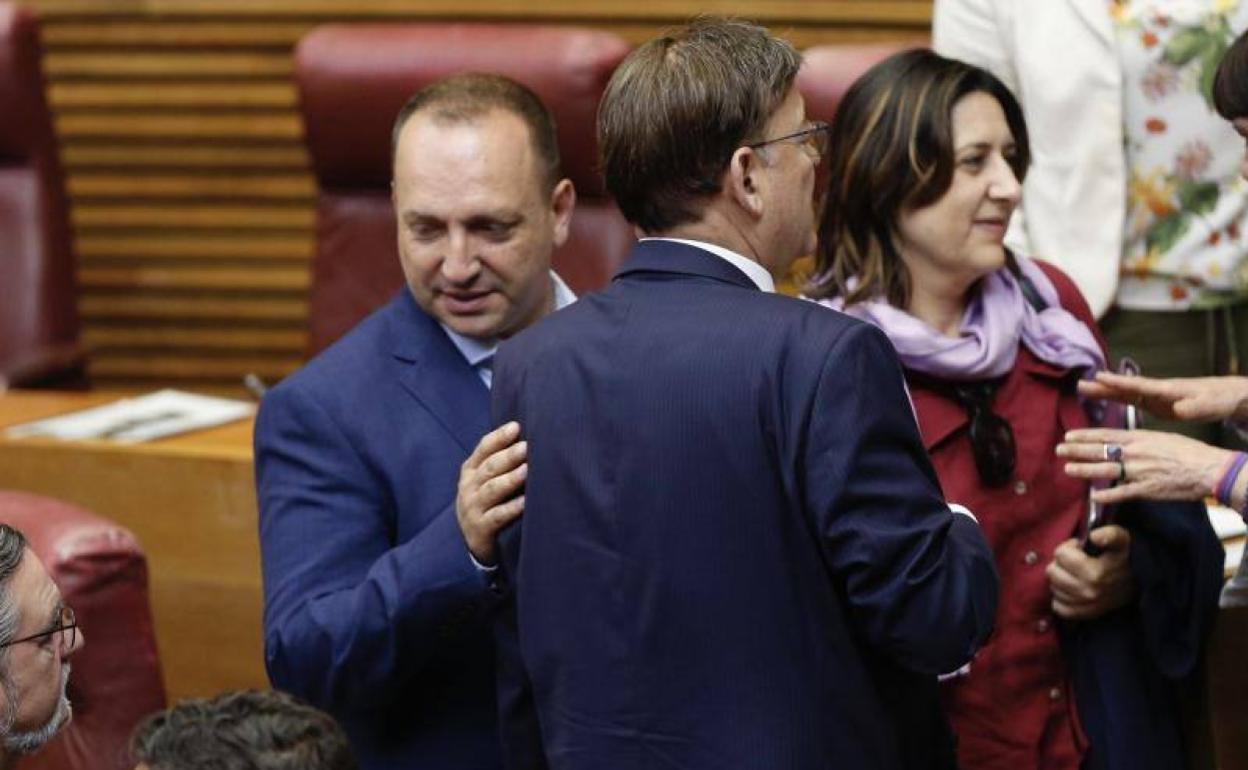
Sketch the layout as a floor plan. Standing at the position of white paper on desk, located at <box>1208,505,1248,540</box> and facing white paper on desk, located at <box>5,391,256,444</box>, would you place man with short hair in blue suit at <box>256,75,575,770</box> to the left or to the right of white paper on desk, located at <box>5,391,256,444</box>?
left

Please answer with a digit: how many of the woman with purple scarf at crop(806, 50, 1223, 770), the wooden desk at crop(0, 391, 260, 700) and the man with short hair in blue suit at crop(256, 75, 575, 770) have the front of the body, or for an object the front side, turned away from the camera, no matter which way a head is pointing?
0

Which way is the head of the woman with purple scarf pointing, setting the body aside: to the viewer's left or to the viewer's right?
to the viewer's right

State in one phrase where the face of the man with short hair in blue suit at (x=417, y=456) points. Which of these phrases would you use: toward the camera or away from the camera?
toward the camera

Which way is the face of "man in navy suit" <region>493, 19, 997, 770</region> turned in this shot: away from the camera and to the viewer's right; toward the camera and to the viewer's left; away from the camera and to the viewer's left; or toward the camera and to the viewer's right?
away from the camera and to the viewer's right

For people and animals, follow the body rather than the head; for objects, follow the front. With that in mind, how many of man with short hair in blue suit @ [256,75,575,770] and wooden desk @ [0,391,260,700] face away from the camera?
0

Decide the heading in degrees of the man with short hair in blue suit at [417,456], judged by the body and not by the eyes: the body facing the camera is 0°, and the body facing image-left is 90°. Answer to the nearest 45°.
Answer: approximately 315°

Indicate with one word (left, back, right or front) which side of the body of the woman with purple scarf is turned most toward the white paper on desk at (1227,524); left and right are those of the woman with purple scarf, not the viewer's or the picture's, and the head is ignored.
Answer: left

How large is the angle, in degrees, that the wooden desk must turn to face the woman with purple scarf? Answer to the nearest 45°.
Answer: approximately 45° to its left

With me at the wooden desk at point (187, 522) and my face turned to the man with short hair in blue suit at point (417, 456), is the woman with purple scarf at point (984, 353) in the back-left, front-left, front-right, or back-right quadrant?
front-left

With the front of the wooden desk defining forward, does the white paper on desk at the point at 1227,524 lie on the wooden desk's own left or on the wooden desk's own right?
on the wooden desk's own left
